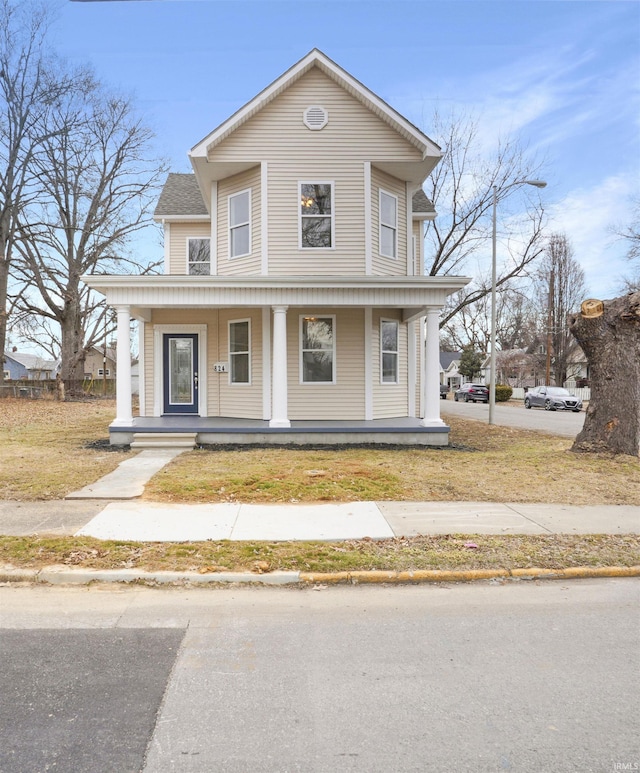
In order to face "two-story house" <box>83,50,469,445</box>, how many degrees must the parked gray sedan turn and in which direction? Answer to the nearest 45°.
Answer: approximately 45° to its right

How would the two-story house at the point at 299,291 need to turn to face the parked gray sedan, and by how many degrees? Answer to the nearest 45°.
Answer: approximately 135° to its left

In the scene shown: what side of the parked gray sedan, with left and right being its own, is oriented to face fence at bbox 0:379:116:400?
right

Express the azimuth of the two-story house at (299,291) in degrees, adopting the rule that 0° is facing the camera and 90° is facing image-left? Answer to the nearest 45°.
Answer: approximately 0°

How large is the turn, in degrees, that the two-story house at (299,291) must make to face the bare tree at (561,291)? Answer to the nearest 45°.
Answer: approximately 135° to its left
